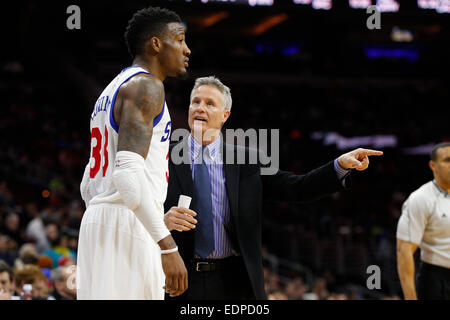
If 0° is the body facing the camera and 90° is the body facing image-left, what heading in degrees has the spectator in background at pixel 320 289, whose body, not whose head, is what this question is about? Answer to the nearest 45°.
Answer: approximately 0°

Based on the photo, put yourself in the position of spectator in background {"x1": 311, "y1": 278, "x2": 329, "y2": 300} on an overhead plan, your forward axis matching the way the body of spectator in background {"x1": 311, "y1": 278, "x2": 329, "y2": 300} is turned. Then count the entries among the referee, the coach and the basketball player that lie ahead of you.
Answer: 3

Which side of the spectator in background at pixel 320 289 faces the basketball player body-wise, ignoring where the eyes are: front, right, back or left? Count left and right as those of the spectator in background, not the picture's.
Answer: front

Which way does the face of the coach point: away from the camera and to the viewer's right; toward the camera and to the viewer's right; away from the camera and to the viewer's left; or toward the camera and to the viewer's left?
toward the camera and to the viewer's left

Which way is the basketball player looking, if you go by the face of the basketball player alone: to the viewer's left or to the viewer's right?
to the viewer's right

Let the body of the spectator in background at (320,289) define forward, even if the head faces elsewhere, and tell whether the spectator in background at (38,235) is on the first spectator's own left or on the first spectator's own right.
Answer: on the first spectator's own right

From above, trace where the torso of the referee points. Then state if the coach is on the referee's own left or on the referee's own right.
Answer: on the referee's own right

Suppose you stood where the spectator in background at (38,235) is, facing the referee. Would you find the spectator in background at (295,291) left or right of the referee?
left
